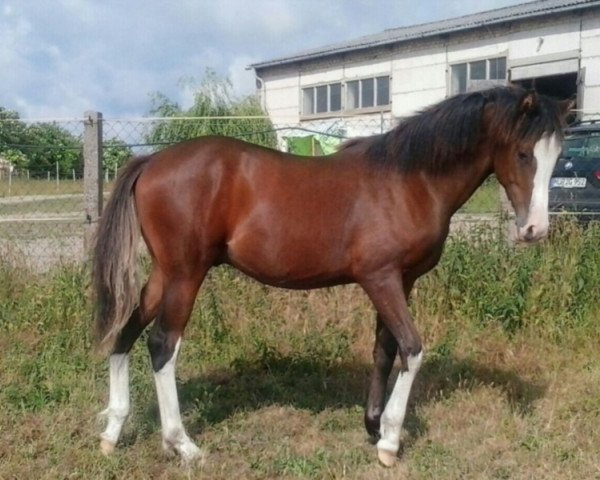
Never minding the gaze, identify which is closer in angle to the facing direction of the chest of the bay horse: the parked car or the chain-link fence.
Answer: the parked car

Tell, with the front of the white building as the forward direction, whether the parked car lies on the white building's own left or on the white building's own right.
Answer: on the white building's own left

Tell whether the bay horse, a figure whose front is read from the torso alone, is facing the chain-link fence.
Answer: no

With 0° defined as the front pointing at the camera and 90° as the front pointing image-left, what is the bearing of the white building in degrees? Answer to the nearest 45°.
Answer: approximately 45°

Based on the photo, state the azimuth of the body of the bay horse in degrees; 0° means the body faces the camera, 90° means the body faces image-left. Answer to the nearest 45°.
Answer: approximately 270°

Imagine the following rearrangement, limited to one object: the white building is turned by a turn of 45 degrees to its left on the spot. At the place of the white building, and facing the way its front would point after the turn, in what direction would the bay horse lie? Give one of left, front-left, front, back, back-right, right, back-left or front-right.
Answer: front

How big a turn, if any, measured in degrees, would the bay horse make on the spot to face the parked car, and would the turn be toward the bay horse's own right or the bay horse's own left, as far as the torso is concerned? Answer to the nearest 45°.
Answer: approximately 45° to the bay horse's own left

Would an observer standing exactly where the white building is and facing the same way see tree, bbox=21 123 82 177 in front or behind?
in front

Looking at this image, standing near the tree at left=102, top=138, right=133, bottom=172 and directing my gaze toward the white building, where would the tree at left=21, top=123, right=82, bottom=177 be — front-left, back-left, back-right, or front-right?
back-left

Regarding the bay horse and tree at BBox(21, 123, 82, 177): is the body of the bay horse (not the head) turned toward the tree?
no
